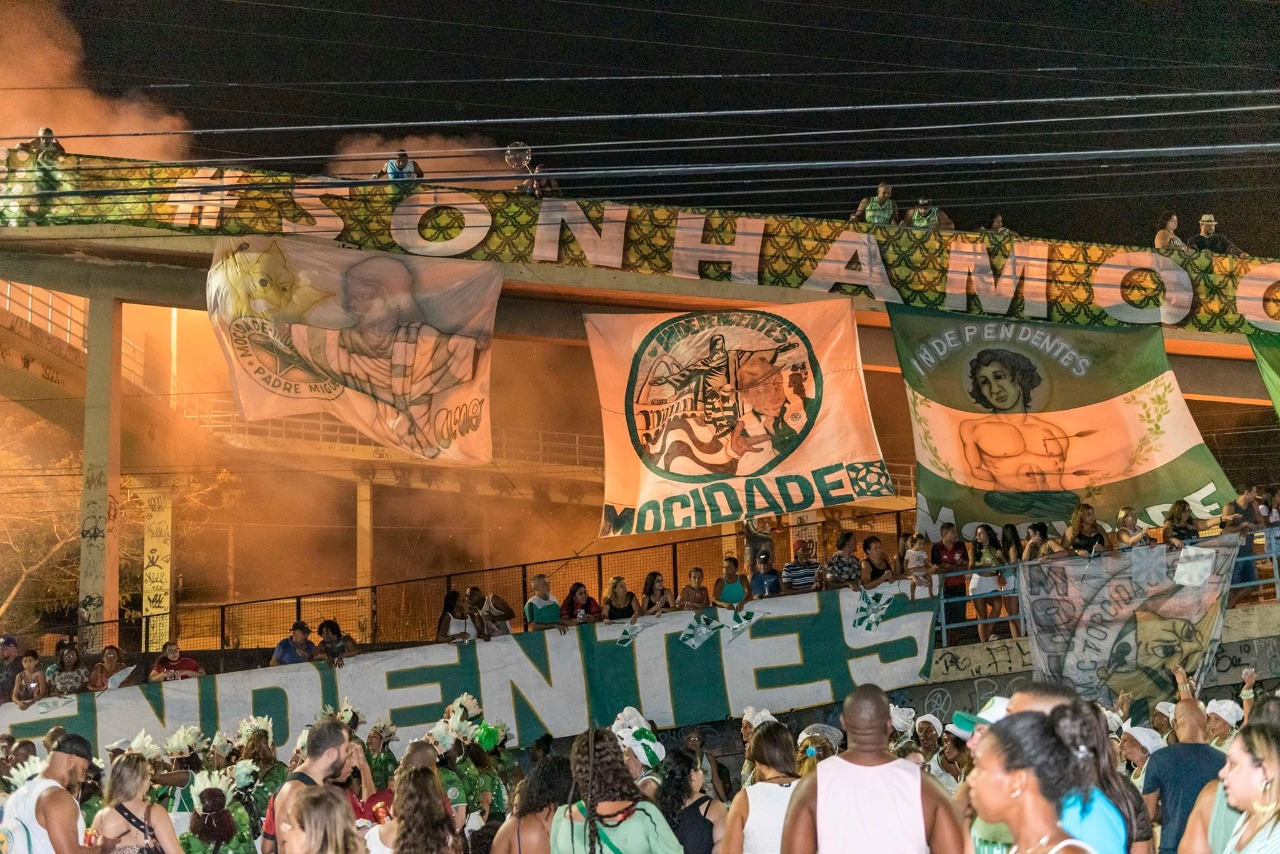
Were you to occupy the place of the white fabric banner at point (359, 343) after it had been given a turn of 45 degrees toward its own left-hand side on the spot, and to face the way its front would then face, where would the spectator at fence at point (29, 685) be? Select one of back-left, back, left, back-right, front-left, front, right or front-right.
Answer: back-right

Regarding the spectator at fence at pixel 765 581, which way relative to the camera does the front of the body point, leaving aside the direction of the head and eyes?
toward the camera

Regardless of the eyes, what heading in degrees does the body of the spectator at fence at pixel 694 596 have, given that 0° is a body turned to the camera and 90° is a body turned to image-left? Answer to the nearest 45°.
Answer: approximately 0°

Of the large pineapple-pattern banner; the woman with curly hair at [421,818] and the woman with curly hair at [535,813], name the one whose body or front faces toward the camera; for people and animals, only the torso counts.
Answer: the large pineapple-pattern banner

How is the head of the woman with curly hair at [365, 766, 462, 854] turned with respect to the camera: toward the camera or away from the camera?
away from the camera

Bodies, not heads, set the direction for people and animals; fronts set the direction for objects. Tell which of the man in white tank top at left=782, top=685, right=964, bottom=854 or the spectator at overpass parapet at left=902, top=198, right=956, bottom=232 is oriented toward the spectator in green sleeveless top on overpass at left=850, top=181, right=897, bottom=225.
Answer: the man in white tank top

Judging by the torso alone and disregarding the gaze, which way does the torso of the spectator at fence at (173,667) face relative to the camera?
toward the camera

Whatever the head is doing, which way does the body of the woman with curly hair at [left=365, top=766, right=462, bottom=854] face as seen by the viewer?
away from the camera

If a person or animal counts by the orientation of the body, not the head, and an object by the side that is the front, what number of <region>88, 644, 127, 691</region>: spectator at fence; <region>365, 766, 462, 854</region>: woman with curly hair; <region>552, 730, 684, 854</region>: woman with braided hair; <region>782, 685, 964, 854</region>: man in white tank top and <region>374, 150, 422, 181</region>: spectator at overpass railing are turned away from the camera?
3

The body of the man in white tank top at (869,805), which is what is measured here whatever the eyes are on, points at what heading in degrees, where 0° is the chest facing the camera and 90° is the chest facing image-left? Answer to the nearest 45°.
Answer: approximately 180°

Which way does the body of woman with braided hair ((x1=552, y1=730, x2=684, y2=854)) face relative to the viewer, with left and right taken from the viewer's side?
facing away from the viewer

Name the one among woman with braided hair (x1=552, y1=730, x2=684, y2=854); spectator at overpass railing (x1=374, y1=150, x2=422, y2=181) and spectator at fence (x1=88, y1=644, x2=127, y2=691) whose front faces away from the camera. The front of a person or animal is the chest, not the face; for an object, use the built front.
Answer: the woman with braided hair

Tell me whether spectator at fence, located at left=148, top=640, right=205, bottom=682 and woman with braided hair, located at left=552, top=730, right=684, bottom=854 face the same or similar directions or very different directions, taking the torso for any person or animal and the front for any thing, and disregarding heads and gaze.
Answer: very different directions
